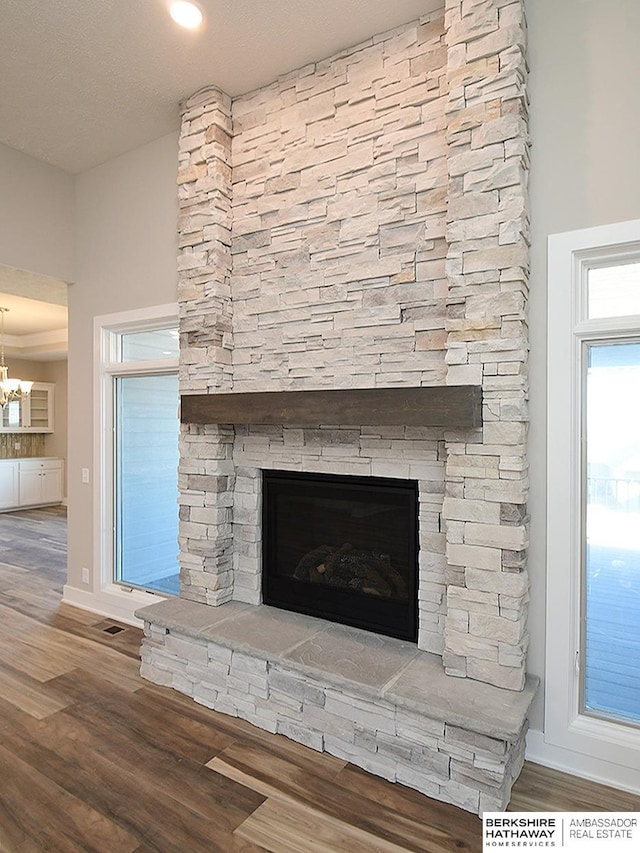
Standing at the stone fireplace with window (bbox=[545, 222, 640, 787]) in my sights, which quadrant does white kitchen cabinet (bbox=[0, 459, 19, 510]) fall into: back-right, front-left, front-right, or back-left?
back-left

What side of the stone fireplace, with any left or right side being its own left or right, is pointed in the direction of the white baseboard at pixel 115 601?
right

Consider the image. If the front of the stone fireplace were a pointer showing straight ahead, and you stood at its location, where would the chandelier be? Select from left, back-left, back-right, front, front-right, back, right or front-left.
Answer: right

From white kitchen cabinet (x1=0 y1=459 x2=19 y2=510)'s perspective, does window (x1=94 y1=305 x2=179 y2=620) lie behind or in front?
in front

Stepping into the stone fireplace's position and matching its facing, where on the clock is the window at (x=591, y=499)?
The window is roughly at 8 o'clock from the stone fireplace.

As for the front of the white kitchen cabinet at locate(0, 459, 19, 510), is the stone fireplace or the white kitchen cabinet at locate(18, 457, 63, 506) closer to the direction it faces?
the stone fireplace

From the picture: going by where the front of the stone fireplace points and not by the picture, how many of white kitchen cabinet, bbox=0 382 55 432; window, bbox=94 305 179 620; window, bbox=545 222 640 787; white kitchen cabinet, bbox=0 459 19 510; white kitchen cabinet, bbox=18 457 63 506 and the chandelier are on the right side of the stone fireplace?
5

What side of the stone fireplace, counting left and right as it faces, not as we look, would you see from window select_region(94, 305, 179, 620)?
right

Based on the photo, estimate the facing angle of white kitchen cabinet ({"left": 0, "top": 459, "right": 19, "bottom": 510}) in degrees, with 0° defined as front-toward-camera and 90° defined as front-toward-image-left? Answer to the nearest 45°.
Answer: approximately 315°
